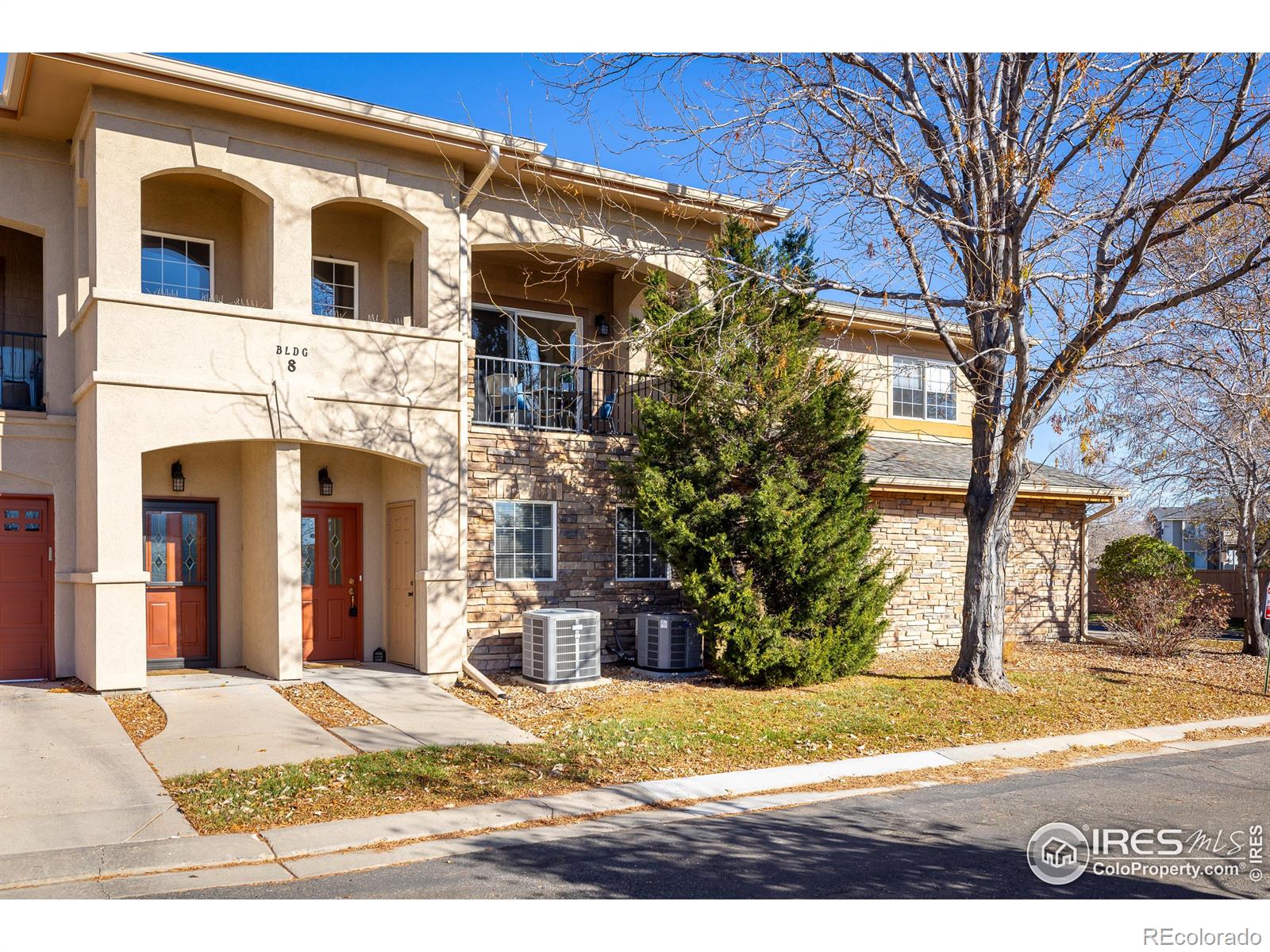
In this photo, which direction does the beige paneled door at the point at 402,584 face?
to the viewer's left

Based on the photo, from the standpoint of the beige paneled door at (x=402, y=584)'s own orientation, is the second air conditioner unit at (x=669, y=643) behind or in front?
behind

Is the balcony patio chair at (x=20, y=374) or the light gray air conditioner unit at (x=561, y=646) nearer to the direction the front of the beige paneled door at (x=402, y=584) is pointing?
the balcony patio chair

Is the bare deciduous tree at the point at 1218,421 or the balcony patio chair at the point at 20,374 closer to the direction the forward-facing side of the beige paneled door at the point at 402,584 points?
the balcony patio chair

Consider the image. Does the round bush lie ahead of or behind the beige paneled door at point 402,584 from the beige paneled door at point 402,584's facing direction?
behind
